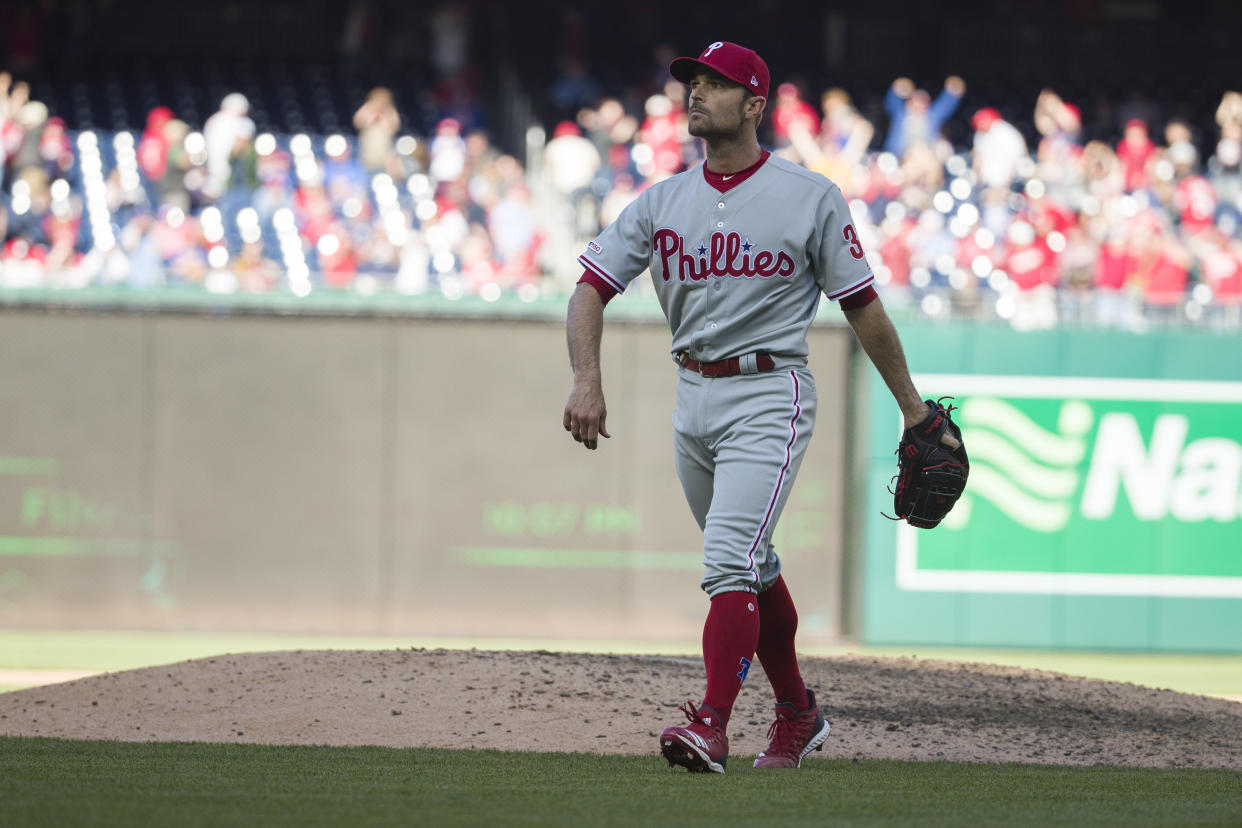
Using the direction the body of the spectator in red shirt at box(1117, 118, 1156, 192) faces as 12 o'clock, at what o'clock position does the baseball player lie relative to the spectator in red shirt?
The baseball player is roughly at 12 o'clock from the spectator in red shirt.

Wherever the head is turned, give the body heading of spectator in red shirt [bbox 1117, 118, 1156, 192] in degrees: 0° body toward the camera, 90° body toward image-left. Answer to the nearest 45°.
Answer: approximately 0°

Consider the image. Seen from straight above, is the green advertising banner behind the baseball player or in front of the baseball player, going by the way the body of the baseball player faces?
behind

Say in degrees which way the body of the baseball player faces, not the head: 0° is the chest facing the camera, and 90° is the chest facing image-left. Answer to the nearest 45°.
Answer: approximately 45°

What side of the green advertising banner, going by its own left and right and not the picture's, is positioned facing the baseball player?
front

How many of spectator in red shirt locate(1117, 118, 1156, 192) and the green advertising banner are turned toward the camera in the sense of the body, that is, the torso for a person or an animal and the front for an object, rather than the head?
2

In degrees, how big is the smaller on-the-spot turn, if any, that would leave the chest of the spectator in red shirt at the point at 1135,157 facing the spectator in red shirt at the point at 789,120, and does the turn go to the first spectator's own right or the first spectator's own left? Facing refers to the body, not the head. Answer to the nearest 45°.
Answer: approximately 90° to the first spectator's own right

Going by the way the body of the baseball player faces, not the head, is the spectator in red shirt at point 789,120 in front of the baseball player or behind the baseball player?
behind
